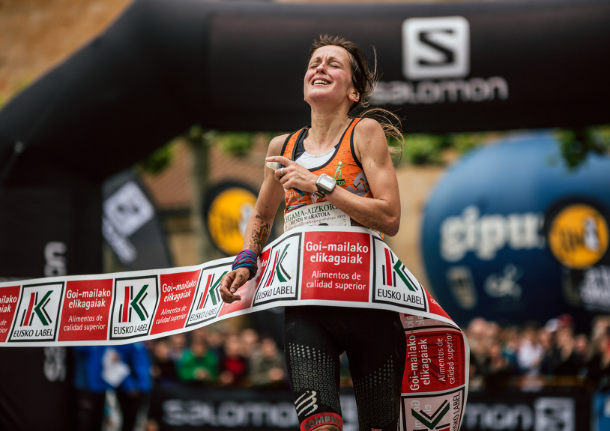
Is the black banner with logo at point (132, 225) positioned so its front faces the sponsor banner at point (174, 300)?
yes

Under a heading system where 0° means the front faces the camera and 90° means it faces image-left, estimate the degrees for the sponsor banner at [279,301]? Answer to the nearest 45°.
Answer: approximately 0°

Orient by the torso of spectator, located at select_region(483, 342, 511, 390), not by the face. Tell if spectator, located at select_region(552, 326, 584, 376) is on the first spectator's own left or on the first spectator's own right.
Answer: on the first spectator's own left

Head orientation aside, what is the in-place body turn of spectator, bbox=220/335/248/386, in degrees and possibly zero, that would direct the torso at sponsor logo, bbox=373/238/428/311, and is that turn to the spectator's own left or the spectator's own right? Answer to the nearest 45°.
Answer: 0° — they already face it
